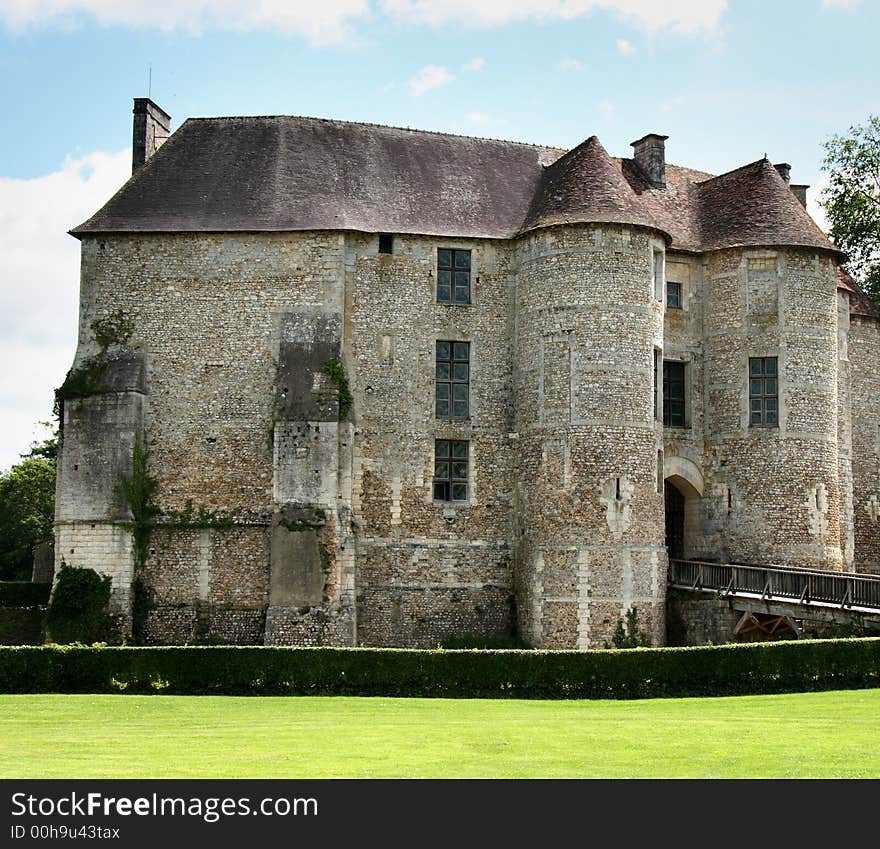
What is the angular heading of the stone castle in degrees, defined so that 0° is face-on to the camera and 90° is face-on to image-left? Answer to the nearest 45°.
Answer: approximately 315°

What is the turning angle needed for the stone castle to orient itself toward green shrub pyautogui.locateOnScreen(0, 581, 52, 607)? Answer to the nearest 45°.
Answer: approximately 135° to its right

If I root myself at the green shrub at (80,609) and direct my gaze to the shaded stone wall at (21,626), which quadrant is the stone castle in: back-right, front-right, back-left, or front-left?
back-right

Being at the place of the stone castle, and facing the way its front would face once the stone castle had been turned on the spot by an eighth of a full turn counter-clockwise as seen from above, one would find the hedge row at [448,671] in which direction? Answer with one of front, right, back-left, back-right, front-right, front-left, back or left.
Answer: right
